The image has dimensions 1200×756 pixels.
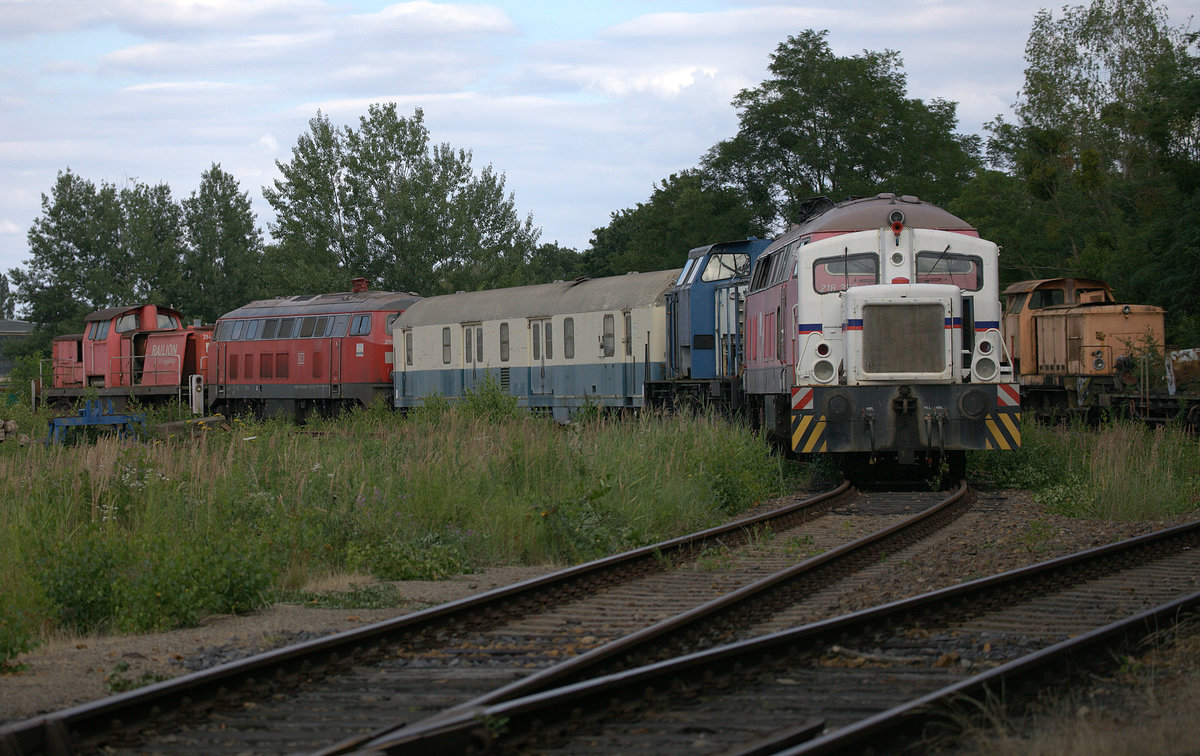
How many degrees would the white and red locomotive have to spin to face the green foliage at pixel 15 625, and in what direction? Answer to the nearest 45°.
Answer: approximately 45° to its right

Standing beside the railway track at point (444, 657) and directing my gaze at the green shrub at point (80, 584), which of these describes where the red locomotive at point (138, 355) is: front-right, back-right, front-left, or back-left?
front-right

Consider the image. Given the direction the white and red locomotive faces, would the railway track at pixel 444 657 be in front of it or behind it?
in front

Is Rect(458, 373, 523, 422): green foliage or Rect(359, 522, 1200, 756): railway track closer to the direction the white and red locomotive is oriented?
the railway track

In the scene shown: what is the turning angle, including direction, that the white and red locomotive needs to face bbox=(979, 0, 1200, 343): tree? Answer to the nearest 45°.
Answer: approximately 180°

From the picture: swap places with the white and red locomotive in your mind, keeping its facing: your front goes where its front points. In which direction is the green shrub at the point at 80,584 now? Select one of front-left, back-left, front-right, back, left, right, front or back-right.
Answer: front-right

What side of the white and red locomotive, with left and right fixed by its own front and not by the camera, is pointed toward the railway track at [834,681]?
front

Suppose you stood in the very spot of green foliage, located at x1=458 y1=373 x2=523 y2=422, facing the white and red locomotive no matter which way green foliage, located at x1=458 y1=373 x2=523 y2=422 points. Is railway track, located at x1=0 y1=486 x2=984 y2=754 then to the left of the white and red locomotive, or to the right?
right

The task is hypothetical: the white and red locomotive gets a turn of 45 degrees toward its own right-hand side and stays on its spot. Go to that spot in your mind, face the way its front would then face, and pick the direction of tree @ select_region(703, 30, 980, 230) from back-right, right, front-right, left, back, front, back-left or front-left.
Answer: back-right

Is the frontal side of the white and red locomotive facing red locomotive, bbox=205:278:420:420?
no

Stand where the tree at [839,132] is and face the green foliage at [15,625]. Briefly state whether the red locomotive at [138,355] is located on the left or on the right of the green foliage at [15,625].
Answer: right

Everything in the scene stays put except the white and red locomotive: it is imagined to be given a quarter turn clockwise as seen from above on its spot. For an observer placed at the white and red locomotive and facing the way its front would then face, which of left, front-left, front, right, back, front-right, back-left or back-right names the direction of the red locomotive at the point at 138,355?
front-right

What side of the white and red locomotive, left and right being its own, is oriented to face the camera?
front

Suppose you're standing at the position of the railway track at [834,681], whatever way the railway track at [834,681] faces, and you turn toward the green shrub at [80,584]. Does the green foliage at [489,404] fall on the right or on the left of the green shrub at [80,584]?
right

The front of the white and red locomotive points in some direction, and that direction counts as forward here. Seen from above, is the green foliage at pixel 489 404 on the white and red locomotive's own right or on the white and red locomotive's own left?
on the white and red locomotive's own right
